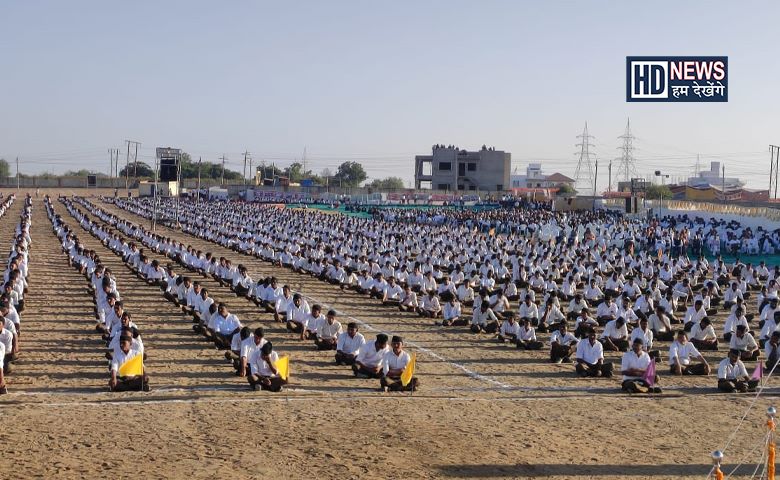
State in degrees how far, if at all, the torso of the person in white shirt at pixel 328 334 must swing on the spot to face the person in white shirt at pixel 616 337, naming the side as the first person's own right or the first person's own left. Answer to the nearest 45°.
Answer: approximately 90° to the first person's own left

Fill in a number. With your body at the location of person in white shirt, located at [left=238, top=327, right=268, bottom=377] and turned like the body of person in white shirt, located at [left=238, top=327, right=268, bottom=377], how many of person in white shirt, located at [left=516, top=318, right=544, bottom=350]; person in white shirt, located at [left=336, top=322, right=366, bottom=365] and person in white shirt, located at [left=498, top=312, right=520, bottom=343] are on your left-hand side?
3

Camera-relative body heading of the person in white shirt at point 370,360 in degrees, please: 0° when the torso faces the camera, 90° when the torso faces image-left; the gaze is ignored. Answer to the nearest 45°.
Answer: approximately 315°

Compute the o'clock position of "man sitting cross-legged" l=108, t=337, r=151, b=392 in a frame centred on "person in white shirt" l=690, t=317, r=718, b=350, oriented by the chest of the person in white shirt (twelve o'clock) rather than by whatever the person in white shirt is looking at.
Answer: The man sitting cross-legged is roughly at 3 o'clock from the person in white shirt.

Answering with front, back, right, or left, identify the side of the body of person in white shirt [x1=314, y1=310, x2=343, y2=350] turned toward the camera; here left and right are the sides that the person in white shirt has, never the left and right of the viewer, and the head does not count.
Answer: front

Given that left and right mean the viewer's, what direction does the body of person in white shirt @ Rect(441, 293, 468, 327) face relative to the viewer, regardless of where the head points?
facing the viewer and to the right of the viewer

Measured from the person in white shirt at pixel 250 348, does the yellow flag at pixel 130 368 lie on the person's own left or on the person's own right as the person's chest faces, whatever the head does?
on the person's own right

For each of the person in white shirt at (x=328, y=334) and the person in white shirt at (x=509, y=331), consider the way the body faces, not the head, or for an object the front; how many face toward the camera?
2

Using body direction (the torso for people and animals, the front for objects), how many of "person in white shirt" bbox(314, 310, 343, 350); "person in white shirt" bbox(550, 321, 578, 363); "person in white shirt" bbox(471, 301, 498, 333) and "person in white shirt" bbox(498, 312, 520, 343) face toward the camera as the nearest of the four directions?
4

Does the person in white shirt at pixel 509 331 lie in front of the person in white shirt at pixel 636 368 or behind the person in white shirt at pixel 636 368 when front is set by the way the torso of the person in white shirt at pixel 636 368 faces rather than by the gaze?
behind

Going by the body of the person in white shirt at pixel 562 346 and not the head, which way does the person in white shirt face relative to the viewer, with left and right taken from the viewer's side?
facing the viewer

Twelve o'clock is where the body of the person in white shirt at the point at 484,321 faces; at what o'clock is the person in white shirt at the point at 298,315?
the person in white shirt at the point at 298,315 is roughly at 2 o'clock from the person in white shirt at the point at 484,321.

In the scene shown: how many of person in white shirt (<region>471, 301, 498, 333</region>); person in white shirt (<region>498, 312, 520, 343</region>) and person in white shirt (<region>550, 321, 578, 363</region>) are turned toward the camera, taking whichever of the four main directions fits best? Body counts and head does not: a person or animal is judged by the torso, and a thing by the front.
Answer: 3

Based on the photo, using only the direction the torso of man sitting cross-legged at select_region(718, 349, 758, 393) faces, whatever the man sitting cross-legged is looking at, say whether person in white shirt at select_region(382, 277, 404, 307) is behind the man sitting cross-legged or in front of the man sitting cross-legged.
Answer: behind

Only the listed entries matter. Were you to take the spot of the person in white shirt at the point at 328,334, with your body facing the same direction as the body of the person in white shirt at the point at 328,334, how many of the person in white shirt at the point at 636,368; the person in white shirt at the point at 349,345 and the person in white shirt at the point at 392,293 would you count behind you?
1

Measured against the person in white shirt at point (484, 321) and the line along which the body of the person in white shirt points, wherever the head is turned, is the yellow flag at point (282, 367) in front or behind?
in front

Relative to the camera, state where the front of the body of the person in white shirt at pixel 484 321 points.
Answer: toward the camera

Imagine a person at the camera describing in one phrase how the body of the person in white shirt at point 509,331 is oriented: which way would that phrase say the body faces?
toward the camera
